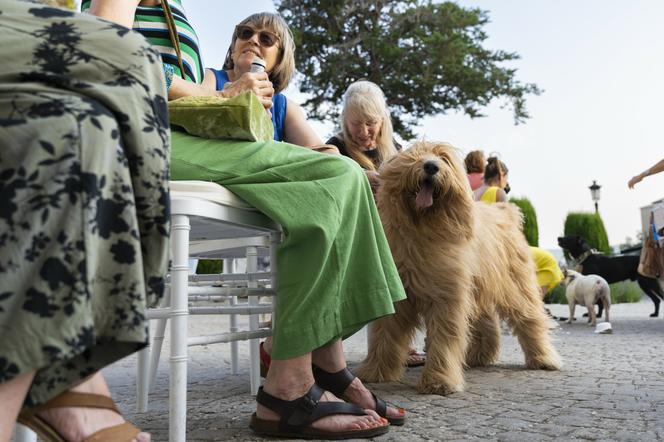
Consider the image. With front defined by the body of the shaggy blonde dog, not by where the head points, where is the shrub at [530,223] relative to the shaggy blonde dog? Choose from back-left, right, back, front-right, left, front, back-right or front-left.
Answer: back-right

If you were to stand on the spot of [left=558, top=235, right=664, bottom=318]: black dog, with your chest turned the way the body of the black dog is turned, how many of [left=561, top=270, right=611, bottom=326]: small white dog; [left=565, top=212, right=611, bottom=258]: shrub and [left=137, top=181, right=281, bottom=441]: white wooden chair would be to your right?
1

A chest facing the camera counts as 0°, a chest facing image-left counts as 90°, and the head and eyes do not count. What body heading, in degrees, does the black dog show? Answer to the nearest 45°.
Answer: approximately 90°

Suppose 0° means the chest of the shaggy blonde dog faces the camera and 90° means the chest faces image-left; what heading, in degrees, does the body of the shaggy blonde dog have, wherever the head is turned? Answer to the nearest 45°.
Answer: approximately 45°

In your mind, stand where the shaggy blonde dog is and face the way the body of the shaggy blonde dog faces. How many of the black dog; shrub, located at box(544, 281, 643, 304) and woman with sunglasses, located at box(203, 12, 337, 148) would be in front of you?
1

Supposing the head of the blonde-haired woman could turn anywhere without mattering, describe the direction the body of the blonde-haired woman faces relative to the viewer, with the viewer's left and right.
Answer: facing the viewer

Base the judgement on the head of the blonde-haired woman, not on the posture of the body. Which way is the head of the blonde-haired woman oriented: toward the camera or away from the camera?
toward the camera

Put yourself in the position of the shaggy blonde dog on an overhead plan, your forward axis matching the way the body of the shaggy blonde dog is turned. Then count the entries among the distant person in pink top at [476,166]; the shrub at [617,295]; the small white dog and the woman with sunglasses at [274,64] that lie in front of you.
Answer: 1

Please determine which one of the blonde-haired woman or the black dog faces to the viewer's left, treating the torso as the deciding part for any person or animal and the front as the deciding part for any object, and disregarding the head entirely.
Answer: the black dog

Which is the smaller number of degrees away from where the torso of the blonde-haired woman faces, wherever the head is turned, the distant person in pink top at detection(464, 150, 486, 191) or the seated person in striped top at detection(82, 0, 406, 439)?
the seated person in striped top

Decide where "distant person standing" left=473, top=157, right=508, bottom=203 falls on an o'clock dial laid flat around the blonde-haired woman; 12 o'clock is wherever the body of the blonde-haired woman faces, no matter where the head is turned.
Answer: The distant person standing is roughly at 7 o'clock from the blonde-haired woman.
